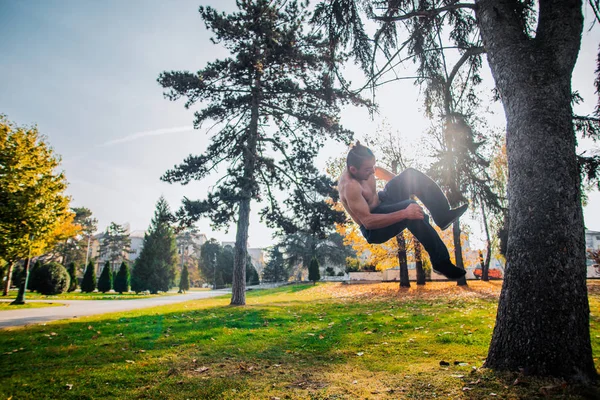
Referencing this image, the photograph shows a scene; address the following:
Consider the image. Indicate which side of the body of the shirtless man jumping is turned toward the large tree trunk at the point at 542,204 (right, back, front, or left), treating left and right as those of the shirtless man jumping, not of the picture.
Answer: front

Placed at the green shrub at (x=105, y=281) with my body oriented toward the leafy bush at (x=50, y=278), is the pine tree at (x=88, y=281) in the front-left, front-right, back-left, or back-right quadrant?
front-right

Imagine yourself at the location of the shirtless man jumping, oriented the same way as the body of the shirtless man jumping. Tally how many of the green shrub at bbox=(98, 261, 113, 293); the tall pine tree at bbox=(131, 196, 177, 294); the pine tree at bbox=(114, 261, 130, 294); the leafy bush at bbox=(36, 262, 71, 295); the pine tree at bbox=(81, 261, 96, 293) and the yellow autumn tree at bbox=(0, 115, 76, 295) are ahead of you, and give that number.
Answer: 0

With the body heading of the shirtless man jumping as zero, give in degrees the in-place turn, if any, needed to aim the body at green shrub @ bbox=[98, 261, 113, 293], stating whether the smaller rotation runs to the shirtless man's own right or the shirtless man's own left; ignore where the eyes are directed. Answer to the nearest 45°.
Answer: approximately 135° to the shirtless man's own left

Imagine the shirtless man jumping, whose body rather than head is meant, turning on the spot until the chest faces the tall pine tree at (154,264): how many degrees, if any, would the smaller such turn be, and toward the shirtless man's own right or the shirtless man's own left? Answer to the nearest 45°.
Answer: approximately 135° to the shirtless man's own left

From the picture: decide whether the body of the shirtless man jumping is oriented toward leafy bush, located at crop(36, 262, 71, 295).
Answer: no

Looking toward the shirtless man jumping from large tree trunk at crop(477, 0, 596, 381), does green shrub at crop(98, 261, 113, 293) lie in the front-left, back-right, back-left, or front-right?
front-right

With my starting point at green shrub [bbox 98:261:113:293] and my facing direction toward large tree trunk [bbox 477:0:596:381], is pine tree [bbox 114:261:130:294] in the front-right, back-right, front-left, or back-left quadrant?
front-left

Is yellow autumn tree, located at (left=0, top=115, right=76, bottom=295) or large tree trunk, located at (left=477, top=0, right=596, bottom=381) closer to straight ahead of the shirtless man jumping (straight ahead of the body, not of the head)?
the large tree trunk

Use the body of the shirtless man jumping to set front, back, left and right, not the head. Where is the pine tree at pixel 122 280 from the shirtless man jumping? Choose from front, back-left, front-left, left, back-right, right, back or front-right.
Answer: back-left

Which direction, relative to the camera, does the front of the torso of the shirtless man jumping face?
to the viewer's right

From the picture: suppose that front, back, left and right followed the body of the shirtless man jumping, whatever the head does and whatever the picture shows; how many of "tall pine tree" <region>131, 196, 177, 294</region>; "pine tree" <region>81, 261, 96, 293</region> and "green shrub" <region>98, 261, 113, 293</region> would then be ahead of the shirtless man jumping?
0

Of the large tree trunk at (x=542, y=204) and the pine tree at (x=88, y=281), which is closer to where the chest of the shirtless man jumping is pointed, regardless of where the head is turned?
the large tree trunk

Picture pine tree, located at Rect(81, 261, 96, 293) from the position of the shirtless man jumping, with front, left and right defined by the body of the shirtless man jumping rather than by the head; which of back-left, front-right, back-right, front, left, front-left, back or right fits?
back-left
